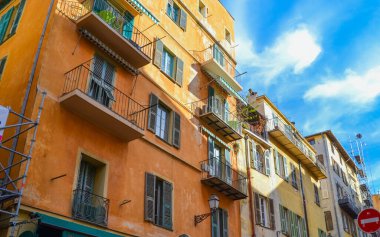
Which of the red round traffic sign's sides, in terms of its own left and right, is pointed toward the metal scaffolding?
right

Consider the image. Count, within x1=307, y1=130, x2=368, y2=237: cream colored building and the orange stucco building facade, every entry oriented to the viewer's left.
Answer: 0

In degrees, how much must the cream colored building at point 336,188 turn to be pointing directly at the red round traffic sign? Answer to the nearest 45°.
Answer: approximately 45° to its right

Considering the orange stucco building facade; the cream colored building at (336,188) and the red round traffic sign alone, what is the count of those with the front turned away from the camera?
0

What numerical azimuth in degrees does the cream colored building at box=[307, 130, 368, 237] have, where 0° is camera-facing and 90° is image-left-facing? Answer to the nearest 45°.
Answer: approximately 315°

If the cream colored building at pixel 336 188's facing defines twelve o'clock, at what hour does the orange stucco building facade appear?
The orange stucco building facade is roughly at 2 o'clock from the cream colored building.

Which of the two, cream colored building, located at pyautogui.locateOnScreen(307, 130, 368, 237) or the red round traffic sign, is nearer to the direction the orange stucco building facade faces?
the red round traffic sign

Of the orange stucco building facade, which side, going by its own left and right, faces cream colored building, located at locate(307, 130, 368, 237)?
left

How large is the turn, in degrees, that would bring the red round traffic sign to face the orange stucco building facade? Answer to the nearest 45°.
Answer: approximately 90° to its right

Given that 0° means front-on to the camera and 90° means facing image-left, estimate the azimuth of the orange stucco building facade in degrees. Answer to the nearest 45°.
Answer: approximately 315°

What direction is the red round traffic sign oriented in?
toward the camera
